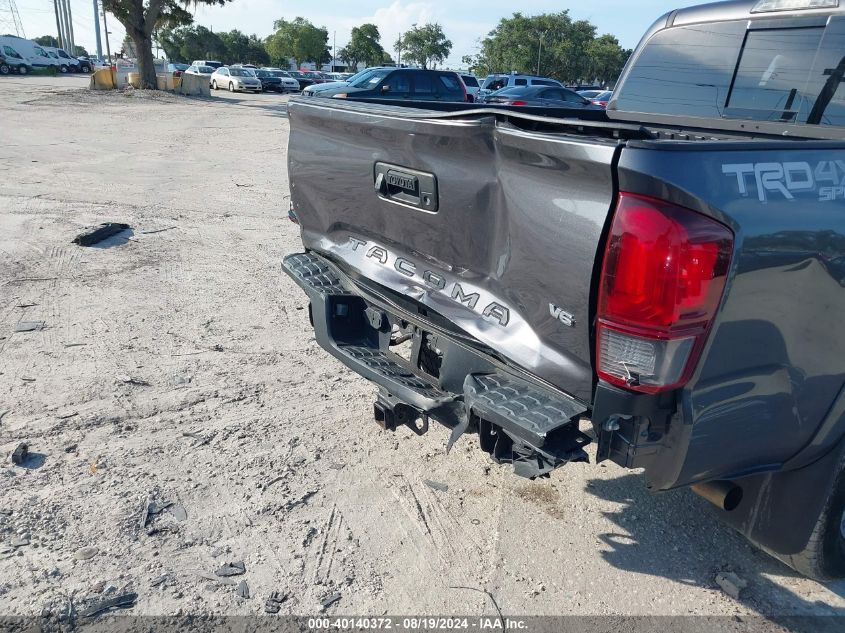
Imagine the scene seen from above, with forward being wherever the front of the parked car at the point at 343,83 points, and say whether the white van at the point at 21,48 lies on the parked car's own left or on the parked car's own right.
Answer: on the parked car's own right

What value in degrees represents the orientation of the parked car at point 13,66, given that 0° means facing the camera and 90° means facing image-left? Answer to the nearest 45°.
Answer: approximately 270°

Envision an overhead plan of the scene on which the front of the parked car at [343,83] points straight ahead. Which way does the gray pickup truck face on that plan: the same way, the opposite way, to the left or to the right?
the opposite way

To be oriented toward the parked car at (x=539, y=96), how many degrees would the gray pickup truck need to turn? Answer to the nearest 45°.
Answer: approximately 45° to its left

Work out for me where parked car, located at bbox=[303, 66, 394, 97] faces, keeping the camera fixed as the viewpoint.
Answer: facing the viewer and to the left of the viewer

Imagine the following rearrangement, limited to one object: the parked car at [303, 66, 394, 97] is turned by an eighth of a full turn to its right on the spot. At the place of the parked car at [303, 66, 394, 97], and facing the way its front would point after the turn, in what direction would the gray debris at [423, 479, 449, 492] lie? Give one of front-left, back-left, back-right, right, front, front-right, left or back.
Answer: left

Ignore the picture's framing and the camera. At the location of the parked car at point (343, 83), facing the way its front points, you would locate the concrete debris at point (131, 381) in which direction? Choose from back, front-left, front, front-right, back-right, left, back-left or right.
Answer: front-left

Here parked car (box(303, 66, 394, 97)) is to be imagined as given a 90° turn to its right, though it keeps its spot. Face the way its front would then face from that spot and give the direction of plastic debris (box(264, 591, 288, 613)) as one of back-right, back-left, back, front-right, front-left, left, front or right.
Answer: back-left

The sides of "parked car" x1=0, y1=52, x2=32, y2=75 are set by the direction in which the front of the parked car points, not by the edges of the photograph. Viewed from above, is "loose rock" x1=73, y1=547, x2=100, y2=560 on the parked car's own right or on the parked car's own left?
on the parked car's own right

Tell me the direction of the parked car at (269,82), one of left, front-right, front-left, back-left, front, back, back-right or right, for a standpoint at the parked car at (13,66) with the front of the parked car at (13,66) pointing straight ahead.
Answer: front-right

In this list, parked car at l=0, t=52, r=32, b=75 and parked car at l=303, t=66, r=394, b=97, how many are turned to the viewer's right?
1
